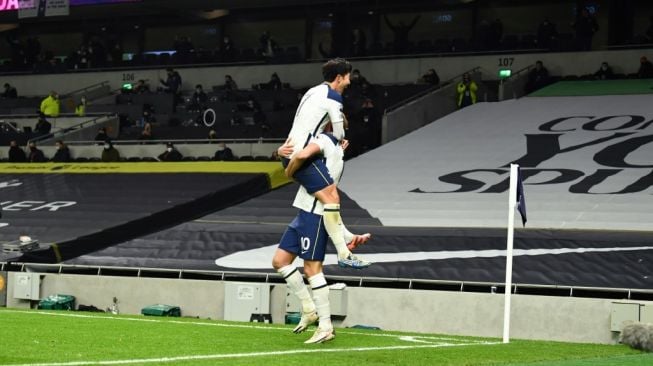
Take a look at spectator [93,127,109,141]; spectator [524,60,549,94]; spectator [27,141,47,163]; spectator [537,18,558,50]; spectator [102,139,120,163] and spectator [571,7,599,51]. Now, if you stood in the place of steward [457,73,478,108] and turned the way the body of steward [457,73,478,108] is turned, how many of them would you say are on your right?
3

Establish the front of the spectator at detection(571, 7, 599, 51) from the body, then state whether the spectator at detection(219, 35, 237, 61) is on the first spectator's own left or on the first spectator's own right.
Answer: on the first spectator's own right

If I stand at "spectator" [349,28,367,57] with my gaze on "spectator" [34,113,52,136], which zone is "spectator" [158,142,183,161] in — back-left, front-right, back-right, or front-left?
front-left

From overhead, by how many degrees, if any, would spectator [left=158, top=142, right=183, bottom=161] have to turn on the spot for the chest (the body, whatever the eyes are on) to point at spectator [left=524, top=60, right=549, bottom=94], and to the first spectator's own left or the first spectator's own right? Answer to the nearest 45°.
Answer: approximately 90° to the first spectator's own left

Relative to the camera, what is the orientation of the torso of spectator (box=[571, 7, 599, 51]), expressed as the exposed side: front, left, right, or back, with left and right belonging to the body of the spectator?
front

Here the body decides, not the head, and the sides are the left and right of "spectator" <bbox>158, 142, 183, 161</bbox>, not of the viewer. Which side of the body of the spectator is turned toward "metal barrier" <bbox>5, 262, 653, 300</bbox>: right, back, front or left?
front

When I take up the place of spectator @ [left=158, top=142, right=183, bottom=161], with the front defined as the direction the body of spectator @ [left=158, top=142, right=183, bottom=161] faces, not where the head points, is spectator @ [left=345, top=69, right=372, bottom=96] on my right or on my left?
on my left

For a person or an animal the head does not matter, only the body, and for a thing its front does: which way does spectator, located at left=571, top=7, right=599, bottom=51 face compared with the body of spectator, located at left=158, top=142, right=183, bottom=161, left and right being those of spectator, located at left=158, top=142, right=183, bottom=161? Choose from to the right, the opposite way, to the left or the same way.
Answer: the same way

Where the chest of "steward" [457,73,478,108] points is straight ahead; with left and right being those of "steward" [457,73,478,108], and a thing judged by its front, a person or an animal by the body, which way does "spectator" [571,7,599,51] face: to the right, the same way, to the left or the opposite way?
the same way

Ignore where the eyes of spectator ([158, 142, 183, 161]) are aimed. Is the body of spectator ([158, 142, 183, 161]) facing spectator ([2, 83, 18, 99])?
no

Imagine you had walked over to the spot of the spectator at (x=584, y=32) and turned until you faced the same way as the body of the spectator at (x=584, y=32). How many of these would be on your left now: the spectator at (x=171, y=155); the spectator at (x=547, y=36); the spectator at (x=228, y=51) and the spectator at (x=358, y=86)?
0

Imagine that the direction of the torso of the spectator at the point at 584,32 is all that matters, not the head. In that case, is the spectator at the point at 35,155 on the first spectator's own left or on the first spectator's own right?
on the first spectator's own right

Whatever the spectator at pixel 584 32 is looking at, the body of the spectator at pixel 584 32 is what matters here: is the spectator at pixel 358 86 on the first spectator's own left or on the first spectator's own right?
on the first spectator's own right
